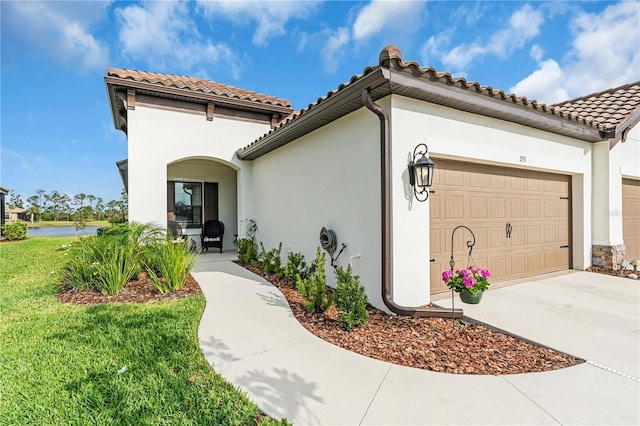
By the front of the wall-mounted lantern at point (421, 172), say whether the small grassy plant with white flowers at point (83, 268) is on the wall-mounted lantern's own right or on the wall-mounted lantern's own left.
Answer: on the wall-mounted lantern's own right

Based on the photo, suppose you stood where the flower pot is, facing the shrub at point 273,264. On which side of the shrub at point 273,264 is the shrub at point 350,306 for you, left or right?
left

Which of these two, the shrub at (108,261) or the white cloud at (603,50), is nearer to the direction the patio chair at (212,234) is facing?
the shrub

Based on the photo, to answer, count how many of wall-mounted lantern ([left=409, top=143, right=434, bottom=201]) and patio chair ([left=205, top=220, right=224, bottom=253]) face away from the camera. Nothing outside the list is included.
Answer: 0

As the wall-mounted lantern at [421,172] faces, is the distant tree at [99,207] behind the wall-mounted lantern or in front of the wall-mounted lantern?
behind

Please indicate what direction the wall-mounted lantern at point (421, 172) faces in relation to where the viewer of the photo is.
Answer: facing the viewer and to the right of the viewer

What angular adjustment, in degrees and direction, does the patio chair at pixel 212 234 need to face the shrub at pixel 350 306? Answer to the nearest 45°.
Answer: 0° — it already faces it

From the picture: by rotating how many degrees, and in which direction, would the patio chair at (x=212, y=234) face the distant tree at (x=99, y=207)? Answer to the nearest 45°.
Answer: approximately 180°

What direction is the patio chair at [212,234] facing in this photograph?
toward the camera

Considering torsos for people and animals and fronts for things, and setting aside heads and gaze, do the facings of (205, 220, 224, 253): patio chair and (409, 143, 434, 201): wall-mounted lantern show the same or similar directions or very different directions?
same or similar directions

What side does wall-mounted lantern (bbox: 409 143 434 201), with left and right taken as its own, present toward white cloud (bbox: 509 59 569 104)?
left
